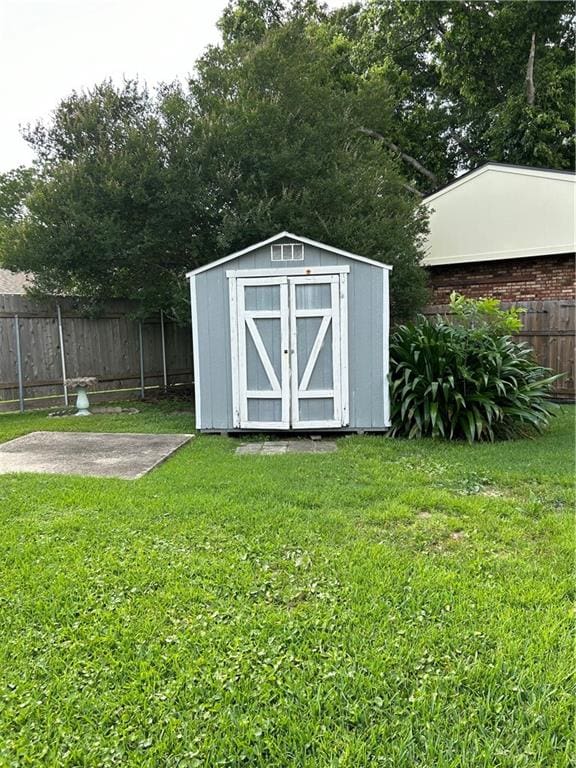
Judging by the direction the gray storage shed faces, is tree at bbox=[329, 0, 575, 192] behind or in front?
behind

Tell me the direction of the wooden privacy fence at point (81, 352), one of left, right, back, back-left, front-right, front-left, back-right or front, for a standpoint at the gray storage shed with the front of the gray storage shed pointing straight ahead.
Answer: back-right

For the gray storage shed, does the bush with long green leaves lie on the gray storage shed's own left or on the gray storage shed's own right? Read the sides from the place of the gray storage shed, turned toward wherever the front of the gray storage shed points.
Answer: on the gray storage shed's own left

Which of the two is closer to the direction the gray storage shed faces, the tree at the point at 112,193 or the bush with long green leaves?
the bush with long green leaves

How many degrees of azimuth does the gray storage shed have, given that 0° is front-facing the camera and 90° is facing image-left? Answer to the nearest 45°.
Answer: approximately 0°

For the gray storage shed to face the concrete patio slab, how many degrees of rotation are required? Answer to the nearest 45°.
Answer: approximately 90° to its right

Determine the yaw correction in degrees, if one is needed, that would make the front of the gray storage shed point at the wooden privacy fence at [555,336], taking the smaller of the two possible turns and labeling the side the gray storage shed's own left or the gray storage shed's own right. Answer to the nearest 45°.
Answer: approximately 135° to the gray storage shed's own left
